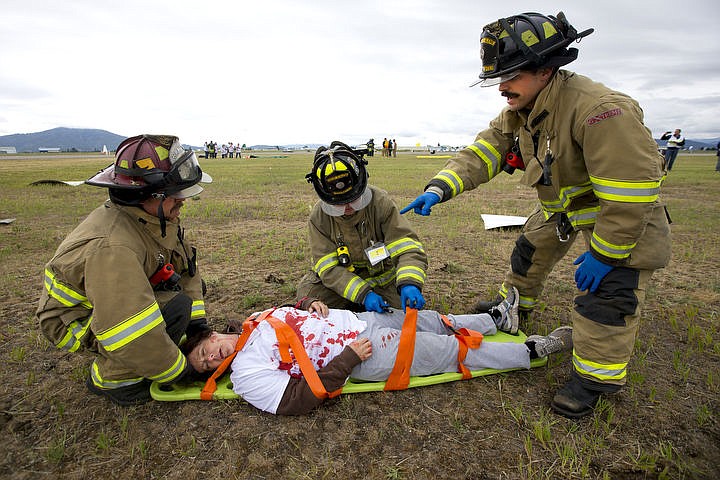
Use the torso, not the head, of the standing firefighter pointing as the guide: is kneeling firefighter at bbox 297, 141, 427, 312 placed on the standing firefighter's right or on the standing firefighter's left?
on the standing firefighter's right

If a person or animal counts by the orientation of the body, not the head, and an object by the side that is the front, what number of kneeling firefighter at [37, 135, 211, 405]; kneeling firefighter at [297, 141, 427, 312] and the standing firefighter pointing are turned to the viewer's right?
1

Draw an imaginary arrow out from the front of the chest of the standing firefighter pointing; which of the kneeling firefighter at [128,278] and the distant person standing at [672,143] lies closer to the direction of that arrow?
the kneeling firefighter

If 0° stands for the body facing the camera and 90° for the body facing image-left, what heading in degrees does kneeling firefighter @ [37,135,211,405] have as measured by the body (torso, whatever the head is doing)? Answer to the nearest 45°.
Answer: approximately 270°

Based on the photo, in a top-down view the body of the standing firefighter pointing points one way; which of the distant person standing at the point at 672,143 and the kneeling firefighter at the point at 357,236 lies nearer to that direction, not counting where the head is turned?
the kneeling firefighter

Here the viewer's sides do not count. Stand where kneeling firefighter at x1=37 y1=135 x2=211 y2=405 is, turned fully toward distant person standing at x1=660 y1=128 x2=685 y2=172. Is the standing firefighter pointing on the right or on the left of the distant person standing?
right

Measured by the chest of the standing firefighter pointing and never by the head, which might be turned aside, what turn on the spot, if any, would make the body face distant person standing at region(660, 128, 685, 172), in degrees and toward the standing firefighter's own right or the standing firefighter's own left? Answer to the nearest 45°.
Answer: approximately 135° to the standing firefighter's own right

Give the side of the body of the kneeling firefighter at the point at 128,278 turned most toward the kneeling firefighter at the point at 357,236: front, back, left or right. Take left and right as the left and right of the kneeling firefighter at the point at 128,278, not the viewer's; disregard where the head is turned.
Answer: front

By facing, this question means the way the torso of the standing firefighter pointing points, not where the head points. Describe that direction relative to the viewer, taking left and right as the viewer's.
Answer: facing the viewer and to the left of the viewer

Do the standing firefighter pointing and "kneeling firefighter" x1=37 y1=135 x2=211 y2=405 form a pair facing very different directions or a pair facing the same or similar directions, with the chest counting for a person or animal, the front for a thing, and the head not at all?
very different directions

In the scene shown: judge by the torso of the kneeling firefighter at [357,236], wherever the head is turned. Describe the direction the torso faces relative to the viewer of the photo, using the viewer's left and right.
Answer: facing the viewer

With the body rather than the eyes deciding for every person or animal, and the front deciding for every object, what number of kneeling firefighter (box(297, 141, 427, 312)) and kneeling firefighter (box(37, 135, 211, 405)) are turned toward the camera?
1

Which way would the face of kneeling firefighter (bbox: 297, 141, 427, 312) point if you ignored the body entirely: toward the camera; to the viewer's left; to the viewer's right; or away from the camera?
toward the camera

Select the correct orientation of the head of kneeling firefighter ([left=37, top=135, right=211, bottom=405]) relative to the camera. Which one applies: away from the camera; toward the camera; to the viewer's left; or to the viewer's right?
to the viewer's right
